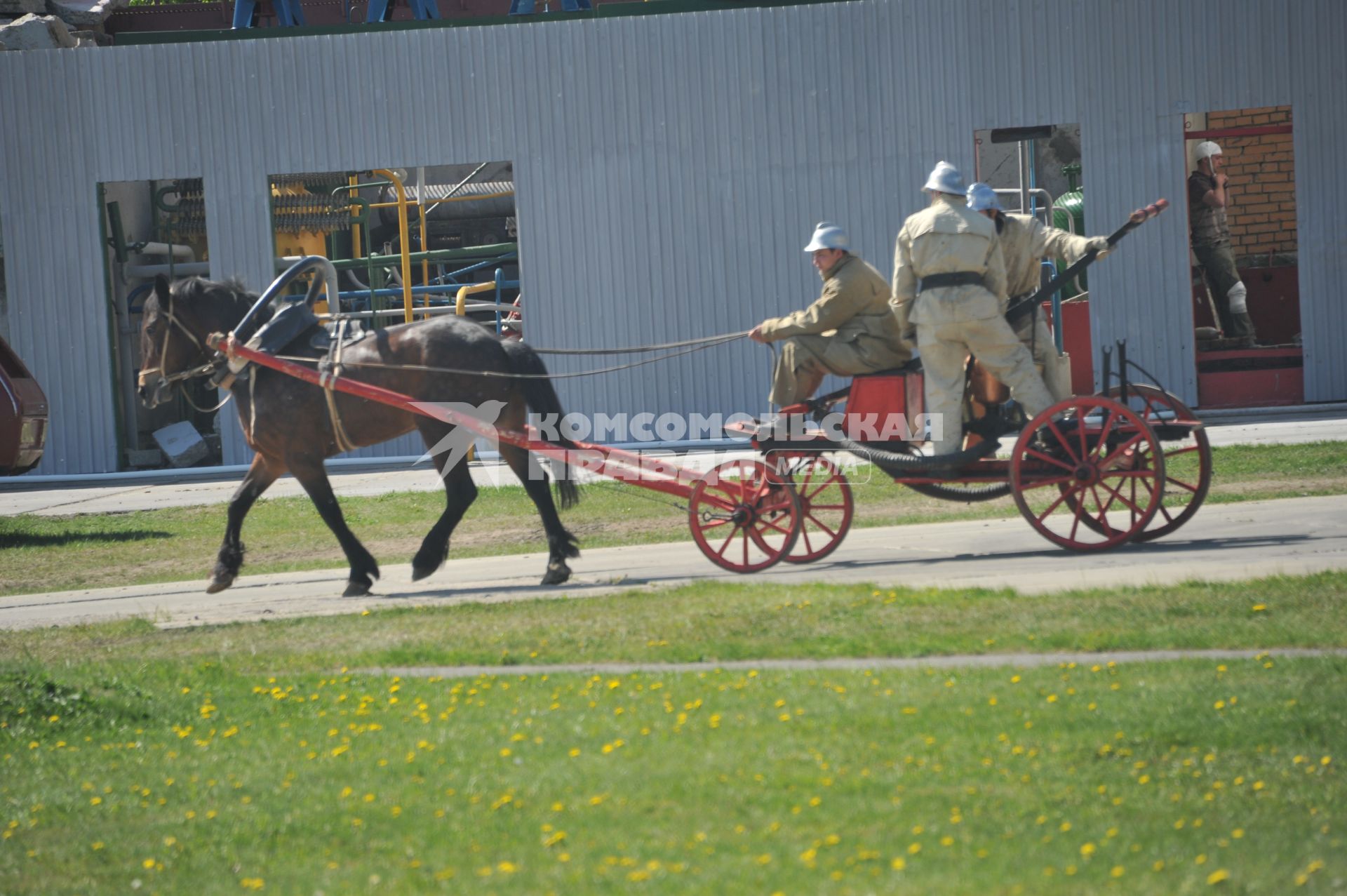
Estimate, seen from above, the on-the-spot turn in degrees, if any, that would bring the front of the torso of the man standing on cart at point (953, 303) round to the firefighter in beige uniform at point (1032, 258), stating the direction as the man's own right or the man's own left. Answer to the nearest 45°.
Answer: approximately 45° to the man's own right

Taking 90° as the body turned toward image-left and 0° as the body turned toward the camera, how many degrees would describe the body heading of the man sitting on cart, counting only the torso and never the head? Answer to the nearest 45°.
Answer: approximately 90°

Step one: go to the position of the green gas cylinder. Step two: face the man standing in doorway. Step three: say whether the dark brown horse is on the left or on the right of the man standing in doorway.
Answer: right

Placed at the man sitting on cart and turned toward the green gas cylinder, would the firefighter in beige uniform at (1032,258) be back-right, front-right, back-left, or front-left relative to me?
front-right

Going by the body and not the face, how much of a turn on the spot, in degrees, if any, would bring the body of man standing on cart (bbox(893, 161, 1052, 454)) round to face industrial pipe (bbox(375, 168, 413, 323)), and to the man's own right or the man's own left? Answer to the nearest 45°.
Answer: approximately 45° to the man's own left

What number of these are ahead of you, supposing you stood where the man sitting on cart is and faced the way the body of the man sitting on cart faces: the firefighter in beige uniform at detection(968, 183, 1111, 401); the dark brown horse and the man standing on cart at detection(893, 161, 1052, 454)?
1

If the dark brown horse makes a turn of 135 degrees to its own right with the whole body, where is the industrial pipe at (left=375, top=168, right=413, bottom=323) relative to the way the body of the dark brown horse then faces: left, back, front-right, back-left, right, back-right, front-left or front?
front-left

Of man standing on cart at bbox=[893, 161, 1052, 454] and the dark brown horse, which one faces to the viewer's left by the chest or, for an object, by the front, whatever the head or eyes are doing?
the dark brown horse

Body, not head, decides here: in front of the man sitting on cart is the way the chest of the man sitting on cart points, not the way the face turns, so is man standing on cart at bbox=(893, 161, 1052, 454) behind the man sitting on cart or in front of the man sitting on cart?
behind

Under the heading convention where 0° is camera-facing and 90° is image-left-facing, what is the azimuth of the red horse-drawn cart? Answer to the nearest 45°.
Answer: approximately 90°

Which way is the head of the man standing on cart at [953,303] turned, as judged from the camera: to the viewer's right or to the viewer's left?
to the viewer's left

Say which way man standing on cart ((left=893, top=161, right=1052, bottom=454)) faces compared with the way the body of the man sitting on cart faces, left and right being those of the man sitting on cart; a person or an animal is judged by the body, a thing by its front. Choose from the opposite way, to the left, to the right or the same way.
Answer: to the right

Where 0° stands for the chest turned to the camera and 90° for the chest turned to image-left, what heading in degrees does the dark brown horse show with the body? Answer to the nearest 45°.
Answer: approximately 90°

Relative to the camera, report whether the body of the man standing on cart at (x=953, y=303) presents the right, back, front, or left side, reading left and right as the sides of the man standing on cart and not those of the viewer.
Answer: back
